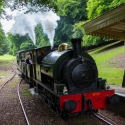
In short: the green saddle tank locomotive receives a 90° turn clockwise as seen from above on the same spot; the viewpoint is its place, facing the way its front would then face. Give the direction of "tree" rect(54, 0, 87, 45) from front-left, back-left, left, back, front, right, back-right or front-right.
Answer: back-right

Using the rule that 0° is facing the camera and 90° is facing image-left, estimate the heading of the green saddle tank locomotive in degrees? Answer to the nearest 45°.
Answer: approximately 315°

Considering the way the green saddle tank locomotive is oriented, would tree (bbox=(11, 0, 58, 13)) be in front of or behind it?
behind
